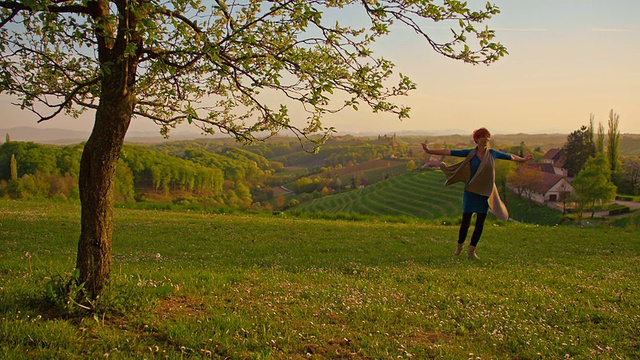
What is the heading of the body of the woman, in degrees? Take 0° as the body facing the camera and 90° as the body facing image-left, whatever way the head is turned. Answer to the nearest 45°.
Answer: approximately 0°
